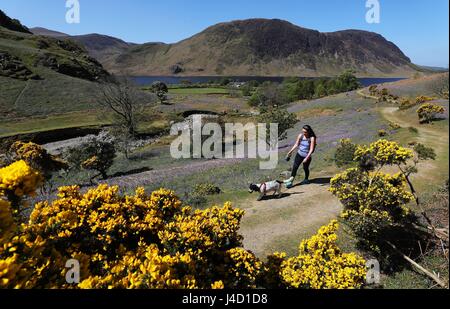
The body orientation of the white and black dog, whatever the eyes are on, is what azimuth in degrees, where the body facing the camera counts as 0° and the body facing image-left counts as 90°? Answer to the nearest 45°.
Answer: approximately 90°

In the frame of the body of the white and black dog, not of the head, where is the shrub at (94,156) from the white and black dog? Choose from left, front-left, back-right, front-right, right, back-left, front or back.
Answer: front-right

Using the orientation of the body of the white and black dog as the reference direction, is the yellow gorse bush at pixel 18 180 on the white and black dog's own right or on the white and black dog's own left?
on the white and black dog's own left

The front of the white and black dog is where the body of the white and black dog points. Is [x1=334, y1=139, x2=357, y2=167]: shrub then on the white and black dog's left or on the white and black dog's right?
on the white and black dog's right

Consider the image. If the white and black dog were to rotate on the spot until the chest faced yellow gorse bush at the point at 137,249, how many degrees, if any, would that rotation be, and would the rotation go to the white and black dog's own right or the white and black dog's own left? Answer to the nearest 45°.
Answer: approximately 90° to the white and black dog's own left

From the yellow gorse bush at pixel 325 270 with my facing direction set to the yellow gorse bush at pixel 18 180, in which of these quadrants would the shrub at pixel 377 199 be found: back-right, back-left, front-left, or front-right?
back-right

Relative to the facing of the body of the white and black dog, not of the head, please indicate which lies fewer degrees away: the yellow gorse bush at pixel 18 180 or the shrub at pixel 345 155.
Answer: the yellow gorse bush

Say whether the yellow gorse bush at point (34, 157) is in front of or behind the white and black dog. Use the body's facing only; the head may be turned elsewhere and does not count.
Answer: in front
